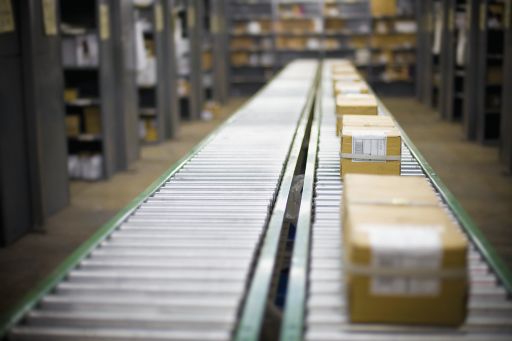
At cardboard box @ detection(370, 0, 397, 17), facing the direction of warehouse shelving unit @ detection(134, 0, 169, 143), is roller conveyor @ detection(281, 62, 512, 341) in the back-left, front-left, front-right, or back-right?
front-left

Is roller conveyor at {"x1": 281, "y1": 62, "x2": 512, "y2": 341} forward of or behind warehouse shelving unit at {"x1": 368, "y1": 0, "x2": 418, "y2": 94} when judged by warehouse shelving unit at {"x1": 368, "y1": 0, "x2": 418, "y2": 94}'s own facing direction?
forward

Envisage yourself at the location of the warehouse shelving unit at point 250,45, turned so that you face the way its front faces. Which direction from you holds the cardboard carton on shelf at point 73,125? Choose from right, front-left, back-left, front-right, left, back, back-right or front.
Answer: front

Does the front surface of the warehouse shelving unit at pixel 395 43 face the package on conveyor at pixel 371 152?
yes

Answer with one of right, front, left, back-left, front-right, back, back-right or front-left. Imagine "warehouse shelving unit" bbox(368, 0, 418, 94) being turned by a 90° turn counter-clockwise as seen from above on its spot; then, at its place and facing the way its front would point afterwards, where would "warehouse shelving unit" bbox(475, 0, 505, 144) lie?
right

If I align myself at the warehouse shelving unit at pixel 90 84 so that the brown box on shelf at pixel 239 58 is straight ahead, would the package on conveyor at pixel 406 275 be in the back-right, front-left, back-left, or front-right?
back-right

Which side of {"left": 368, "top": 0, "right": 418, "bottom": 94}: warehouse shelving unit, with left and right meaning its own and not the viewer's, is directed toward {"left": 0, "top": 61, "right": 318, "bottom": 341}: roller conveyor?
front

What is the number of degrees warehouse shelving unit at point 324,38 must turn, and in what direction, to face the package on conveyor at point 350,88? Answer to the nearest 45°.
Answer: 0° — it already faces it

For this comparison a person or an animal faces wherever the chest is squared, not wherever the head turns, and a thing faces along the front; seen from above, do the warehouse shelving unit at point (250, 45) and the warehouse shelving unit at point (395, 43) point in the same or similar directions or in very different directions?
same or similar directions

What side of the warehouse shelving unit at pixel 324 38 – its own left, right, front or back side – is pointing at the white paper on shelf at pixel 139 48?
front

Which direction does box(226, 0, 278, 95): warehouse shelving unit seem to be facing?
toward the camera

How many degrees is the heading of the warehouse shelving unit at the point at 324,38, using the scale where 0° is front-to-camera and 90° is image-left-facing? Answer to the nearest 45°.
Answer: approximately 0°

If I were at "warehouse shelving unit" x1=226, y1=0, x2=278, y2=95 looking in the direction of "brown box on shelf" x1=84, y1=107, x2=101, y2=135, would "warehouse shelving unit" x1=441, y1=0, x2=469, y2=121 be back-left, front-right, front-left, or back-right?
front-left

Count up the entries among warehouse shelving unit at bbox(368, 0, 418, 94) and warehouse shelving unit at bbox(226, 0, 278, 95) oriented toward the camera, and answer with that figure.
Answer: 2

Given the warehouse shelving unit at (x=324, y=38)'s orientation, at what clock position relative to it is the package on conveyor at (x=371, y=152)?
The package on conveyor is roughly at 12 o'clock from the warehouse shelving unit.

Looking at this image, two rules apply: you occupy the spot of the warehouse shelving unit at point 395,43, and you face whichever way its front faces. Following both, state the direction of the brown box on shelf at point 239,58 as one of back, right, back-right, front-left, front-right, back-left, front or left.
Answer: right
